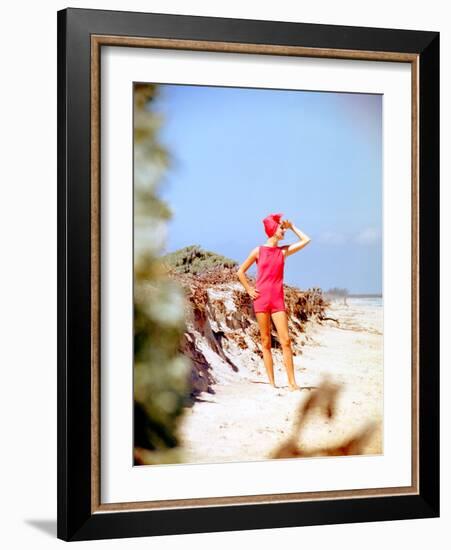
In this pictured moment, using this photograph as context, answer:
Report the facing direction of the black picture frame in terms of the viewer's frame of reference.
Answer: facing the viewer and to the right of the viewer
